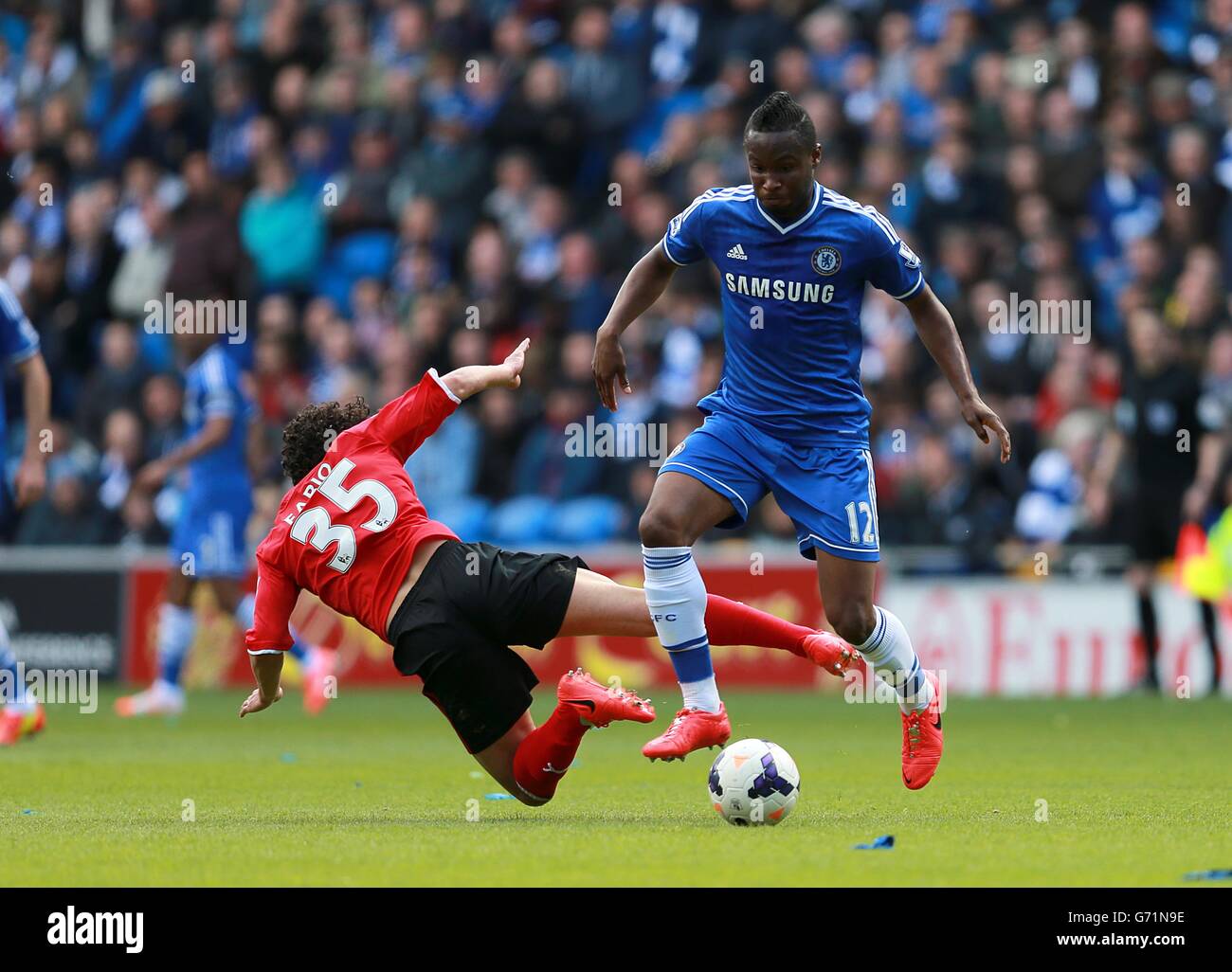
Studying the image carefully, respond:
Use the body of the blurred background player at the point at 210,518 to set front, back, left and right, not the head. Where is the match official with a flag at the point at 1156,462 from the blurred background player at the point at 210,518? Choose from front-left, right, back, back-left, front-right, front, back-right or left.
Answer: back

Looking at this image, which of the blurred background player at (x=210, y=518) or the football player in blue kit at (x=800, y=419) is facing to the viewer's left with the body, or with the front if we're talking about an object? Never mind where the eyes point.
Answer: the blurred background player

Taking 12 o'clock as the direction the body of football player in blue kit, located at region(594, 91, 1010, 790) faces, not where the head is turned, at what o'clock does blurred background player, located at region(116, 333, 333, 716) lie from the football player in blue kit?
The blurred background player is roughly at 5 o'clock from the football player in blue kit.

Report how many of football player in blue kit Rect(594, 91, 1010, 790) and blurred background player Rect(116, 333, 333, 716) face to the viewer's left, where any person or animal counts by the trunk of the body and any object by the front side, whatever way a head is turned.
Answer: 1

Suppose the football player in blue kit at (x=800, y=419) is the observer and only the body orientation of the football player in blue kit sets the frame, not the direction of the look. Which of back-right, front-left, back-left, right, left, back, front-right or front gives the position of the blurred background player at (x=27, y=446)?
back-right

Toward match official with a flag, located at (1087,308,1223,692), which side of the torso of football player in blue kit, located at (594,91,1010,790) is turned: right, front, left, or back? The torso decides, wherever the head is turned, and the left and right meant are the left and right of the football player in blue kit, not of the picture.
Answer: back

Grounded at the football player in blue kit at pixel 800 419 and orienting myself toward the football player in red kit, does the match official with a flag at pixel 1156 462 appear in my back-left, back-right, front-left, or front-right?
back-right

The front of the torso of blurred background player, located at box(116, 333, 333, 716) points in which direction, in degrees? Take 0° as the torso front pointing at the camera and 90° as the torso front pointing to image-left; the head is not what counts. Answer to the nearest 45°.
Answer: approximately 90°

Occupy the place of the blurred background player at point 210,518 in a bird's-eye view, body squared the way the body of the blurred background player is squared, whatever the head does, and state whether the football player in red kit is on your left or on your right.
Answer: on your left

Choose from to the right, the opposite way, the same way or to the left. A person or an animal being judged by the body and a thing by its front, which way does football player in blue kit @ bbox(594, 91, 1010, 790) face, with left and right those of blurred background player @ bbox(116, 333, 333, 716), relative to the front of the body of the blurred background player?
to the left

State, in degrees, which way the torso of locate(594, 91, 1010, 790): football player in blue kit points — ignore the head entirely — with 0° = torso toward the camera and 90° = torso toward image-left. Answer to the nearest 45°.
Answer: approximately 0°

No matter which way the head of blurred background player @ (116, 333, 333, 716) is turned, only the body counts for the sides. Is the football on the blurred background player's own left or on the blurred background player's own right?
on the blurred background player's own left
